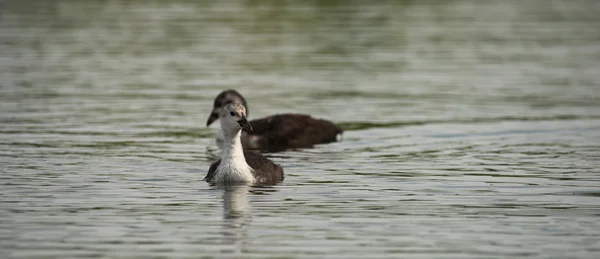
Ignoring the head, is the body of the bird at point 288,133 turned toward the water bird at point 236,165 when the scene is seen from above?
no

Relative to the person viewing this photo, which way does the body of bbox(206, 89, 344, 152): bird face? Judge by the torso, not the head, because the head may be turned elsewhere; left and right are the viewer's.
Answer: facing to the left of the viewer
